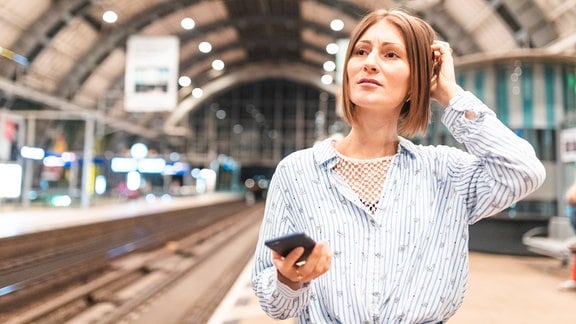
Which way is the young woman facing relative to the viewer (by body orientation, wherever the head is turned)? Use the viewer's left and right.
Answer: facing the viewer

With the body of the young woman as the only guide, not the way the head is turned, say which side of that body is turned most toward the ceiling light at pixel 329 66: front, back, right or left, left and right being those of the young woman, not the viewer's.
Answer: back

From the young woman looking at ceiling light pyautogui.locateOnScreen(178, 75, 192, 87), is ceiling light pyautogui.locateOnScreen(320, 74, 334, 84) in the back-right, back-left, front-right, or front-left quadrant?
front-right

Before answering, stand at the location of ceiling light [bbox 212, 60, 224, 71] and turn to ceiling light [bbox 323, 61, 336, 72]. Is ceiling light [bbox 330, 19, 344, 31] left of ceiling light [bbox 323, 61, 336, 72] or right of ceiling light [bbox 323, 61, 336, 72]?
right

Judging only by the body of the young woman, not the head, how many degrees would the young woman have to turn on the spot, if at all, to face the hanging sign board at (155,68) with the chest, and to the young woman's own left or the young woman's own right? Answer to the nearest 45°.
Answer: approximately 135° to the young woman's own right

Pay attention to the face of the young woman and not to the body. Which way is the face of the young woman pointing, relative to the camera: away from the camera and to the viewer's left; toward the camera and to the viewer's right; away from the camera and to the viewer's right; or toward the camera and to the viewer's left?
toward the camera and to the viewer's left

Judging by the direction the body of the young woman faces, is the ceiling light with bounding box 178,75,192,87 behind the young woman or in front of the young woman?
behind

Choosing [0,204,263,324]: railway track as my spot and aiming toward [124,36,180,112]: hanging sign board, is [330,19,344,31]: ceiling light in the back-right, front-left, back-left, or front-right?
front-right

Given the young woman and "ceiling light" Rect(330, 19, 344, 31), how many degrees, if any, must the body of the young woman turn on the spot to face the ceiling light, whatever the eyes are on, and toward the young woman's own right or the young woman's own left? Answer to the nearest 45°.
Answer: approximately 180°
